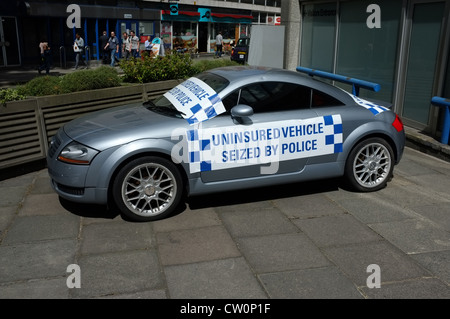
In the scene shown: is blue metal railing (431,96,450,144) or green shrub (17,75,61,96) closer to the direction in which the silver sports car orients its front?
the green shrub

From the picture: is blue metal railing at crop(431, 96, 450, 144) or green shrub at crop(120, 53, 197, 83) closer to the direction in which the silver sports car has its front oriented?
the green shrub

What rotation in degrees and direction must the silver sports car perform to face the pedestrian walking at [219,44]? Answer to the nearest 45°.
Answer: approximately 90° to its right

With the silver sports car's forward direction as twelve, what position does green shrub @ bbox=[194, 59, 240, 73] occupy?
The green shrub is roughly at 3 o'clock from the silver sports car.

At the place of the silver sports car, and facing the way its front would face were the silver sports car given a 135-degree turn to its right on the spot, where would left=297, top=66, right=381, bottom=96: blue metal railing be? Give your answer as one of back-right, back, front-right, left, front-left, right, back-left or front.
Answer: front

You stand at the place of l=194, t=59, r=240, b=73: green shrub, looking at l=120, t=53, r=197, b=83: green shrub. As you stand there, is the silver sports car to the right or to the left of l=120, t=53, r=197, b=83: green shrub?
left

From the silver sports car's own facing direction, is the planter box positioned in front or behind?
in front

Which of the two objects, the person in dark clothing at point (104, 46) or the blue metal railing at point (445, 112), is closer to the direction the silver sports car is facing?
the person in dark clothing

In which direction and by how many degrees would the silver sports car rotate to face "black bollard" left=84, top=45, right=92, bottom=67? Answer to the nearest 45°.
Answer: approximately 90° to its right

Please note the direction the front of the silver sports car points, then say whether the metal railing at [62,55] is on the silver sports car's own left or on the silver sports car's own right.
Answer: on the silver sports car's own right

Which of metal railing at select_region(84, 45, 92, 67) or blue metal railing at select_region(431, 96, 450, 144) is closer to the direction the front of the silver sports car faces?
the metal railing

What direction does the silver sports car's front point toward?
to the viewer's left

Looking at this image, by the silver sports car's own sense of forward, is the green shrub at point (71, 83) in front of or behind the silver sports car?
in front
